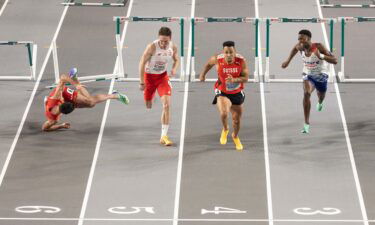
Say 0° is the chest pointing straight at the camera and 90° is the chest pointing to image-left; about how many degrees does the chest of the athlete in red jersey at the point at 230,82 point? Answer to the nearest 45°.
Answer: approximately 0°

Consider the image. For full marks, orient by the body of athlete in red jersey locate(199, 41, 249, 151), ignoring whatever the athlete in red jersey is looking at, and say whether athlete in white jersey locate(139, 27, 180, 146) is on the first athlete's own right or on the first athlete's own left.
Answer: on the first athlete's own right

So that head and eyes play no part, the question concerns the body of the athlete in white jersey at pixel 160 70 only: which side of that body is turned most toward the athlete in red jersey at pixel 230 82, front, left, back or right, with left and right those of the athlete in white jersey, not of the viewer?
left

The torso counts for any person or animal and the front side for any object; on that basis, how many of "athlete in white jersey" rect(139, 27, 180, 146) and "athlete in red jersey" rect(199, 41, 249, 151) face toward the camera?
2

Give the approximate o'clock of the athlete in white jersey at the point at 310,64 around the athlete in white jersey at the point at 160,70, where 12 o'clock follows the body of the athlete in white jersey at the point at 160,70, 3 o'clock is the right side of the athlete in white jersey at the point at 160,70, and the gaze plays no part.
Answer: the athlete in white jersey at the point at 310,64 is roughly at 9 o'clock from the athlete in white jersey at the point at 160,70.
